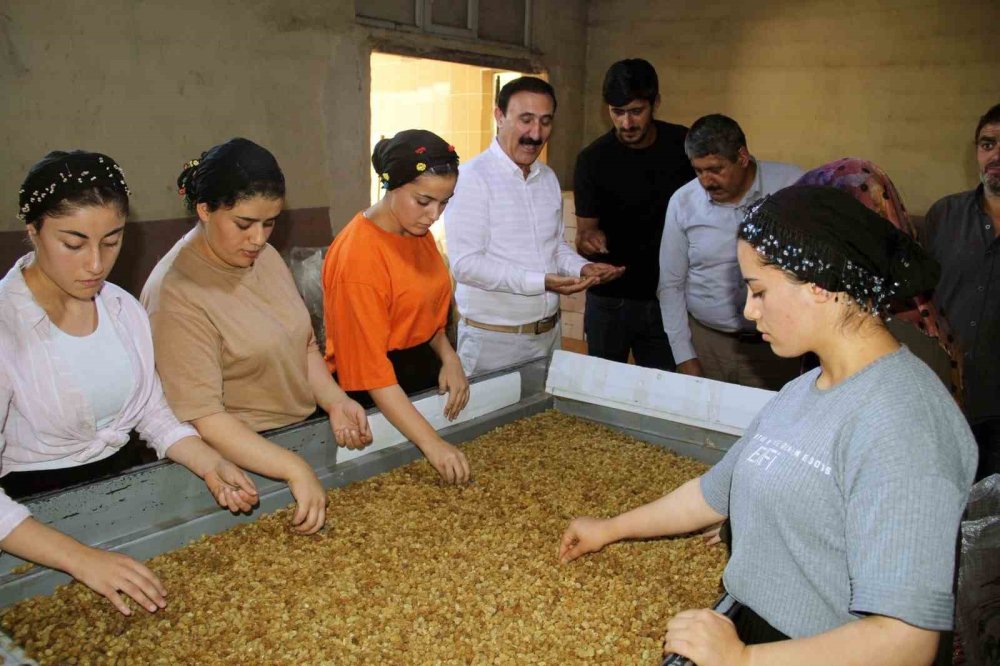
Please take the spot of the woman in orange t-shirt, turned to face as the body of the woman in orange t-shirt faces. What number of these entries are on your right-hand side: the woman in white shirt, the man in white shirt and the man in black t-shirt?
1

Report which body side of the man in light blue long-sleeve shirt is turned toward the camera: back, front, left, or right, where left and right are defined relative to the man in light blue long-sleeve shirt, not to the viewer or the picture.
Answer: front

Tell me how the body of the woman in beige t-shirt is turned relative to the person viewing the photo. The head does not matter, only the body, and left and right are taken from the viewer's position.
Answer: facing the viewer and to the right of the viewer

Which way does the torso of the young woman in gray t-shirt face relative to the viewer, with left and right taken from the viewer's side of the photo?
facing the viewer and to the left of the viewer

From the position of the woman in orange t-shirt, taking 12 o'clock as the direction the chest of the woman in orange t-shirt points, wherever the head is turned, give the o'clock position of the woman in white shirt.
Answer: The woman in white shirt is roughly at 3 o'clock from the woman in orange t-shirt.

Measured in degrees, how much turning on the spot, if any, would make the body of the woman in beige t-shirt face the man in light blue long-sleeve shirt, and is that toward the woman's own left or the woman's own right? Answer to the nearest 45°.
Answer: approximately 90° to the woman's own left

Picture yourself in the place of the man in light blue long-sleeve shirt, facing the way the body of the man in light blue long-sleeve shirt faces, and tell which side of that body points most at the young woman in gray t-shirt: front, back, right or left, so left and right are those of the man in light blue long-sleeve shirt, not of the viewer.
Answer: front

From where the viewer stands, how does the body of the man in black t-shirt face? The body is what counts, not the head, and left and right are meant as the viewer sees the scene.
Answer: facing the viewer

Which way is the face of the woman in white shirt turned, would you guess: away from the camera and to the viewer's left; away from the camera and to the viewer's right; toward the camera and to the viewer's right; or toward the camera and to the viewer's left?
toward the camera and to the viewer's right

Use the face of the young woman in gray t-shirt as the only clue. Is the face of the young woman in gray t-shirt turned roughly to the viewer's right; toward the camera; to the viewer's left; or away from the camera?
to the viewer's left

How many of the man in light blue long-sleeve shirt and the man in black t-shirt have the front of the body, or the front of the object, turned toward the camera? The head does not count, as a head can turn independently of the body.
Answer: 2
